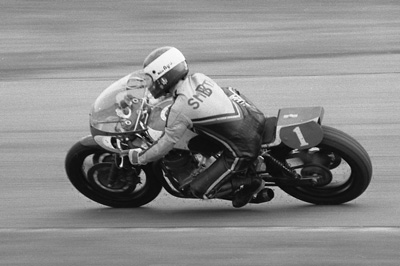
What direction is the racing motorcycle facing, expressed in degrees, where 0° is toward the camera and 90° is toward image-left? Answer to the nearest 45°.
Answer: approximately 90°

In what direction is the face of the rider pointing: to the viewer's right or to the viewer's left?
to the viewer's left
